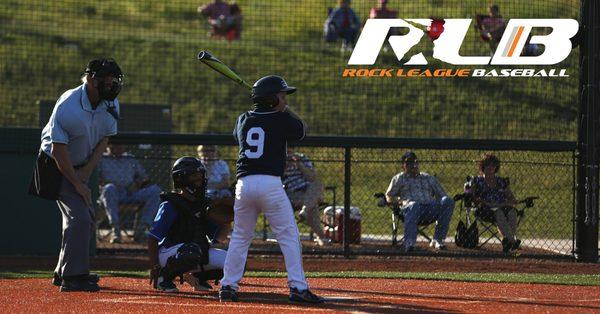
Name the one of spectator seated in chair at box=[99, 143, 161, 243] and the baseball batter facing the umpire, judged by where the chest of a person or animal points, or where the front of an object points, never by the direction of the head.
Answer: the spectator seated in chair

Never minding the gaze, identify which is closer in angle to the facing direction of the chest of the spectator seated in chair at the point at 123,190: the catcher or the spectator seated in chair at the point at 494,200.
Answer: the catcher

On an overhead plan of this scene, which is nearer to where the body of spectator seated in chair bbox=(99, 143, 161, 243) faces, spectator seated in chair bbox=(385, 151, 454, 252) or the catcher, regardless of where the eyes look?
the catcher

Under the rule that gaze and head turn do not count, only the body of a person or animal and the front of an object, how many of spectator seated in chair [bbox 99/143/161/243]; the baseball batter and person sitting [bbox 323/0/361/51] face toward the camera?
2

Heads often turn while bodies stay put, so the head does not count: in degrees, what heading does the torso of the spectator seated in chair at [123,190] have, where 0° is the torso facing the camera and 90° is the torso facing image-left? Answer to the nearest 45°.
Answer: approximately 0°

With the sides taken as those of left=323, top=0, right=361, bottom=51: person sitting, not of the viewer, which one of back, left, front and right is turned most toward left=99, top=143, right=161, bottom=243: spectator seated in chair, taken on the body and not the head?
front

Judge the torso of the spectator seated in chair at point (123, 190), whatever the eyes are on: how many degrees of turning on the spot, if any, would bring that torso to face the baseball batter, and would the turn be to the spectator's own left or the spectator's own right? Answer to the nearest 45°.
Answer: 0° — they already face them

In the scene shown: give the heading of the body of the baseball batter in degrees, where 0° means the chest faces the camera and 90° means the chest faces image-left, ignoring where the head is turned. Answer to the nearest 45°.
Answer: approximately 225°

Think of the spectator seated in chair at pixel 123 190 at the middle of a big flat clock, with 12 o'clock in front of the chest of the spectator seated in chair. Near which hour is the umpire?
The umpire is roughly at 12 o'clock from the spectator seated in chair.
